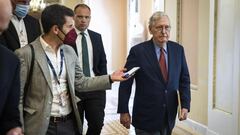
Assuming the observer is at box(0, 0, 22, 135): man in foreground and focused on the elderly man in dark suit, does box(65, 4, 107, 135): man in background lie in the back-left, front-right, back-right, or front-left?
front-left

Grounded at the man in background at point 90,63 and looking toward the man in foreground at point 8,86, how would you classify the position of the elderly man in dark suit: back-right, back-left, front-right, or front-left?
front-left

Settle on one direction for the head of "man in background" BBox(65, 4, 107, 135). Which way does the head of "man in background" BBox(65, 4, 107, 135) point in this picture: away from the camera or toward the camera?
toward the camera
